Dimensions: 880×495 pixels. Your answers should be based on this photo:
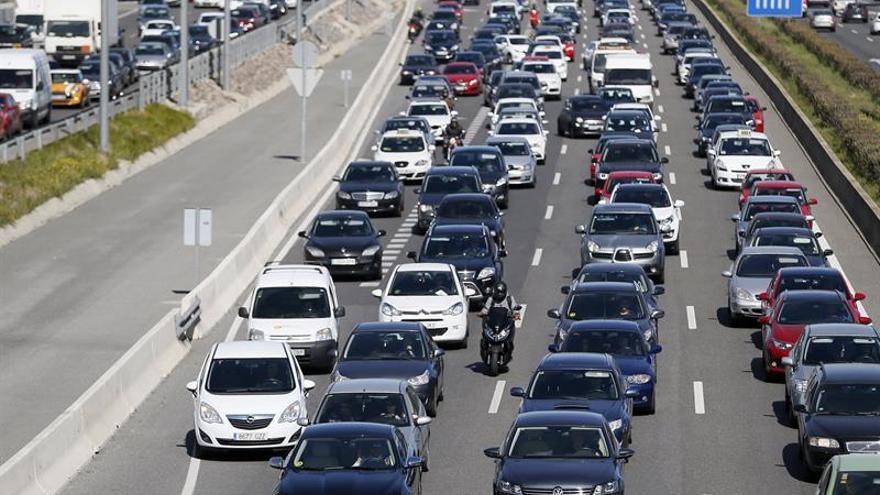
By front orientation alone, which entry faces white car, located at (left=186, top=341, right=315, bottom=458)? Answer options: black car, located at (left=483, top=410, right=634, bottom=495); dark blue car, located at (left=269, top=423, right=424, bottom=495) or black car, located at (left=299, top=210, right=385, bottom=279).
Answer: black car, located at (left=299, top=210, right=385, bottom=279)

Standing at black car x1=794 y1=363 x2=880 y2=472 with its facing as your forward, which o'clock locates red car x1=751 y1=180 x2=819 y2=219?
The red car is roughly at 6 o'clock from the black car.

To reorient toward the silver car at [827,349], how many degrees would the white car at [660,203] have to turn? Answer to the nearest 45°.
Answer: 0° — it already faces it

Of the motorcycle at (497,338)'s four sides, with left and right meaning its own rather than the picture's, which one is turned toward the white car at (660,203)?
back

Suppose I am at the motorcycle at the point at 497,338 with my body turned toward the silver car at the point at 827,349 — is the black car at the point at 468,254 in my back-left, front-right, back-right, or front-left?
back-left

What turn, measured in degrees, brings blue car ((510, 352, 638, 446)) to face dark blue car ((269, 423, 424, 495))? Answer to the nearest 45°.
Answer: approximately 45° to its right

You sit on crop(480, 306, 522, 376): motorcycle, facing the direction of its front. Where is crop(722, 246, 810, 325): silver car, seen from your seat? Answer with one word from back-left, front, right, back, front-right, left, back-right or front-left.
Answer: back-left

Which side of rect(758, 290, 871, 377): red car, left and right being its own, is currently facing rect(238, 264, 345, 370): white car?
right

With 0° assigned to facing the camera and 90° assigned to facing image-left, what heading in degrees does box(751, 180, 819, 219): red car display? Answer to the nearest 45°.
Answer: approximately 0°

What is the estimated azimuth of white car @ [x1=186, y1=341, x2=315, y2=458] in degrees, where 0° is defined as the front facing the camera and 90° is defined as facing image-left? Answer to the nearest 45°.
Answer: approximately 0°

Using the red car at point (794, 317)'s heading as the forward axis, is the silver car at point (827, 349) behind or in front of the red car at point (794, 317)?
in front

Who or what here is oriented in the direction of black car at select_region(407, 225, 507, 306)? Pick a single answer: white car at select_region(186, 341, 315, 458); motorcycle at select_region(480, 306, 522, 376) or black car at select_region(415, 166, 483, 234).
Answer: black car at select_region(415, 166, 483, 234)

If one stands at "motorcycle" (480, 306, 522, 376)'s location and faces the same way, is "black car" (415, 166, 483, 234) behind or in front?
behind
